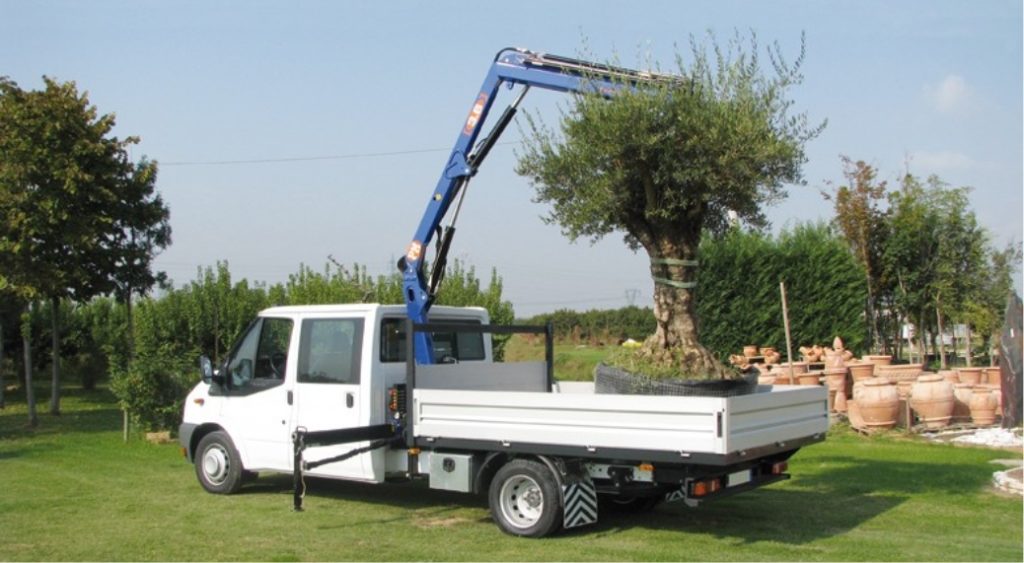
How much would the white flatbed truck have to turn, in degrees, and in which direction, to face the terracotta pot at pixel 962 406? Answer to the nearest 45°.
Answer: approximately 90° to its right

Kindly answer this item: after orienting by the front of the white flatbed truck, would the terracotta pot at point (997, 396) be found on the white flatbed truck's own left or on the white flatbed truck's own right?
on the white flatbed truck's own right

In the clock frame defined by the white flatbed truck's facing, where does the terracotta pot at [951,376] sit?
The terracotta pot is roughly at 3 o'clock from the white flatbed truck.

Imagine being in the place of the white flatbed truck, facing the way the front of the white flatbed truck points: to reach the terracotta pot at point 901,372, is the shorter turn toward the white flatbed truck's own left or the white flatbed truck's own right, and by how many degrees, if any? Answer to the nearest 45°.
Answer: approximately 90° to the white flatbed truck's own right

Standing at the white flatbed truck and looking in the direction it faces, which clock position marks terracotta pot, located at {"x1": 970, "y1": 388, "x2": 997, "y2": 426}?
The terracotta pot is roughly at 3 o'clock from the white flatbed truck.

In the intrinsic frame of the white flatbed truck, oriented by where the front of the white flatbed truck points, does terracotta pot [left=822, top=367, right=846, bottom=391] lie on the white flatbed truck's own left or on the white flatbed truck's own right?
on the white flatbed truck's own right

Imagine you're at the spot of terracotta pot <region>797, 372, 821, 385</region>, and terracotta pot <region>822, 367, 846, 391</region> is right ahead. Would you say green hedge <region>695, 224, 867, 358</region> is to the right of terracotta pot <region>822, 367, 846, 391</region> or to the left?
left

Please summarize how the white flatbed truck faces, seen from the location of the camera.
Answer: facing away from the viewer and to the left of the viewer

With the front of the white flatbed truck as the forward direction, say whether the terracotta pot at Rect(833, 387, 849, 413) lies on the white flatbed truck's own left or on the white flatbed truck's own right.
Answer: on the white flatbed truck's own right
